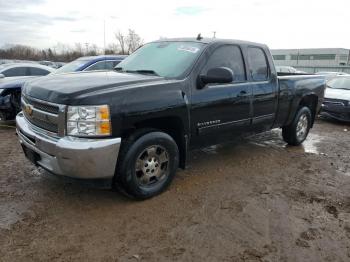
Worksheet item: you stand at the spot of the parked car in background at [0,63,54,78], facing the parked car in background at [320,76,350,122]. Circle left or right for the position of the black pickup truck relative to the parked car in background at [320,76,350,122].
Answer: right

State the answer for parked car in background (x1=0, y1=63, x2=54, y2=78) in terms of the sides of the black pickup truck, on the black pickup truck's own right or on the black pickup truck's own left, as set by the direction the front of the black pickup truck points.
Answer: on the black pickup truck's own right

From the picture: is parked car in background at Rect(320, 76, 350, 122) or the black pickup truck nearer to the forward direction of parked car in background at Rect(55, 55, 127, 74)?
the black pickup truck

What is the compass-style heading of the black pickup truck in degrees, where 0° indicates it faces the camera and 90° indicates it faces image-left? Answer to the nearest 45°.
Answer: approximately 45°

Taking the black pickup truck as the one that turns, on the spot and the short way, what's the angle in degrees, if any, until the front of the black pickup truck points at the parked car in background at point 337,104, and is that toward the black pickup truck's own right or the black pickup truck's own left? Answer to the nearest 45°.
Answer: approximately 180°

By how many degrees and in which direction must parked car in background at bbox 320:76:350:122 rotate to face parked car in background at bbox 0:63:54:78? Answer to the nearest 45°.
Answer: approximately 45° to its right

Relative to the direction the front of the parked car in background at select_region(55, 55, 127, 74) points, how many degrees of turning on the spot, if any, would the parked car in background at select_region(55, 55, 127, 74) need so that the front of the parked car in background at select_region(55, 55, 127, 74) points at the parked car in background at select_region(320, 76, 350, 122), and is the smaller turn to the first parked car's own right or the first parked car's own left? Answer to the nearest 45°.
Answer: approximately 135° to the first parked car's own left

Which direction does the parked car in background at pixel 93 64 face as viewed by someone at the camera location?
facing the viewer and to the left of the viewer
